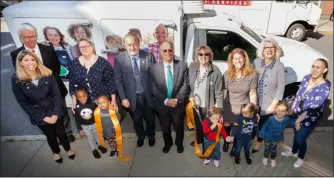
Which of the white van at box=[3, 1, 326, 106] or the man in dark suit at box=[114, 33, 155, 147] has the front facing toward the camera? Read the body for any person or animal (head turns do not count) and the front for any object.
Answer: the man in dark suit

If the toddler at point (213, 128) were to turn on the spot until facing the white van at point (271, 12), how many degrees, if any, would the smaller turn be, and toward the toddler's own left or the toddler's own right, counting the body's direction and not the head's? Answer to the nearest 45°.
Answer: approximately 180°

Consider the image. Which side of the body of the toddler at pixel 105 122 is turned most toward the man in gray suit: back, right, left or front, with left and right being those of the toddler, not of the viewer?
left

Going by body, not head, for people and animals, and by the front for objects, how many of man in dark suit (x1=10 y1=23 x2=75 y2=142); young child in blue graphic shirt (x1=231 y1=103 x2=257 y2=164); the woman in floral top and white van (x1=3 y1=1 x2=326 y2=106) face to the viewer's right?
1

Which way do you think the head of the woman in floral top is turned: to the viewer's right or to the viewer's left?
to the viewer's left

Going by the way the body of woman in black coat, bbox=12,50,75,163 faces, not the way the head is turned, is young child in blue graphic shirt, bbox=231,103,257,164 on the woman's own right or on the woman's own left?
on the woman's own left

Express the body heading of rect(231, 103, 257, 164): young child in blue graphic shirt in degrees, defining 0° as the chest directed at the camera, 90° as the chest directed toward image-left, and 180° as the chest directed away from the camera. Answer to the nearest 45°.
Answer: approximately 0°

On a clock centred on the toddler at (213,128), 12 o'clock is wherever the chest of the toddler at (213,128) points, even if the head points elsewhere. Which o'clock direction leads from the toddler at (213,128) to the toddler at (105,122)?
the toddler at (105,122) is roughly at 3 o'clock from the toddler at (213,128).

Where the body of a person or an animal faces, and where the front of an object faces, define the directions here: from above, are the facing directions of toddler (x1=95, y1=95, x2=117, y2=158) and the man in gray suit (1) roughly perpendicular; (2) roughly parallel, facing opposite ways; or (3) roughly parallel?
roughly parallel

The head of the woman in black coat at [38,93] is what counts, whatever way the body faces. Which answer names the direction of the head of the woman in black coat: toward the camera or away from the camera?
toward the camera

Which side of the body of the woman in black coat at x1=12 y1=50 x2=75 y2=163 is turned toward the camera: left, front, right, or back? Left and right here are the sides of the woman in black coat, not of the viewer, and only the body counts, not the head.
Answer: front

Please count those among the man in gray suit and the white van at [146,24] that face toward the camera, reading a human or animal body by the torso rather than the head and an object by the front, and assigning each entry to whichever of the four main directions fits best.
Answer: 1

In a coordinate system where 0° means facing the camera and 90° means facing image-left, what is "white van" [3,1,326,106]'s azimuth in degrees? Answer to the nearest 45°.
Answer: approximately 270°

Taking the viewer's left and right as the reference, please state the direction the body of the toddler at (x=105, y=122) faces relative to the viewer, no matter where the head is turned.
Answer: facing the viewer

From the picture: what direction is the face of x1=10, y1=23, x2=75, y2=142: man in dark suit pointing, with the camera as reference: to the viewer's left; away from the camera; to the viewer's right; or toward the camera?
toward the camera
